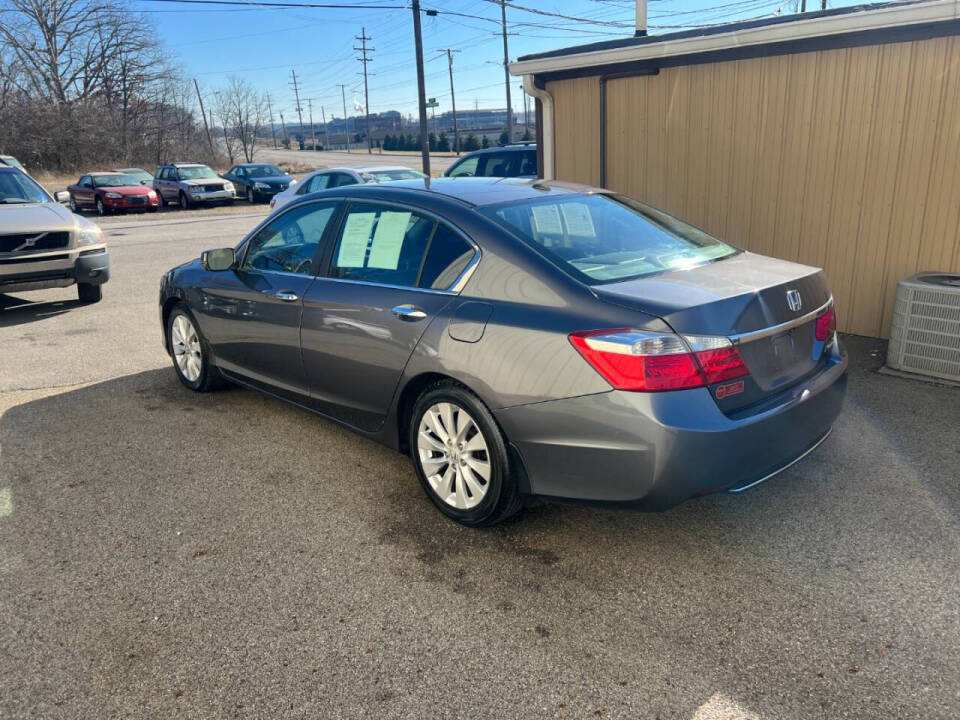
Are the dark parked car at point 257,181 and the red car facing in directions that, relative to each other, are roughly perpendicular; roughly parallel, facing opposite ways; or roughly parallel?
roughly parallel

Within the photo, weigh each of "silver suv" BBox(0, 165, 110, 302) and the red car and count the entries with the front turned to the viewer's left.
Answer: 0

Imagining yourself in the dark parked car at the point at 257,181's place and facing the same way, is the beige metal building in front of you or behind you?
in front

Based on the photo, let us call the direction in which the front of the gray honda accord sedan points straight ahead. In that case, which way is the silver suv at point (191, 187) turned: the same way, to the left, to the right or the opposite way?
the opposite way

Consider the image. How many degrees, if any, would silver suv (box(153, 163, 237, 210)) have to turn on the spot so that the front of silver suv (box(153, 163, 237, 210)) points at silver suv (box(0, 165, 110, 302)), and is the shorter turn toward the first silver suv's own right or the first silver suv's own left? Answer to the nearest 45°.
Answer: approximately 45° to the first silver suv's own right

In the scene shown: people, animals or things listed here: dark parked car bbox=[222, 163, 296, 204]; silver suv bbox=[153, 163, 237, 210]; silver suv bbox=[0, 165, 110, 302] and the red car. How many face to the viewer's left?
0

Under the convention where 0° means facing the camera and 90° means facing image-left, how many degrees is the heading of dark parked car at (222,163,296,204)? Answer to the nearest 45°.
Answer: approximately 315°

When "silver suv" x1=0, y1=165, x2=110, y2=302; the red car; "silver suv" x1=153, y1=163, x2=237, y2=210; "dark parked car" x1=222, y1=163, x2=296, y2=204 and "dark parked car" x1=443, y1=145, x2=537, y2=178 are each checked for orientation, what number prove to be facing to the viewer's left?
1

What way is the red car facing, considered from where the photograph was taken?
facing the viewer and to the right of the viewer

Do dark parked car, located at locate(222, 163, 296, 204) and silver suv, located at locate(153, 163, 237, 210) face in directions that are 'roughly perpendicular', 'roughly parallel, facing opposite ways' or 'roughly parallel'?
roughly parallel

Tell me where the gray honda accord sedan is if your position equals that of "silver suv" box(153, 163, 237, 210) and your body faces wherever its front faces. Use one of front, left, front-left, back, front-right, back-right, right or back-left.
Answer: front-right

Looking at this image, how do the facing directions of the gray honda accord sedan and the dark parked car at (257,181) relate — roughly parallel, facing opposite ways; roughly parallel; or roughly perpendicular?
roughly parallel, facing opposite ways

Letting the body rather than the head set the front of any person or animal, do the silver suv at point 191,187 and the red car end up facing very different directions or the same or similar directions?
same or similar directions

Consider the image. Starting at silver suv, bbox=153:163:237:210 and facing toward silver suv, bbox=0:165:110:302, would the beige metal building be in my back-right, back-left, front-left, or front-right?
front-left

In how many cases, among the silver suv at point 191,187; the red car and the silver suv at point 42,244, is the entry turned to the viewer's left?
0

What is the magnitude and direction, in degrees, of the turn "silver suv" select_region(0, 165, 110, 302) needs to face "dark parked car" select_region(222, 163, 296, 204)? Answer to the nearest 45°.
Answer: approximately 135° to its left
